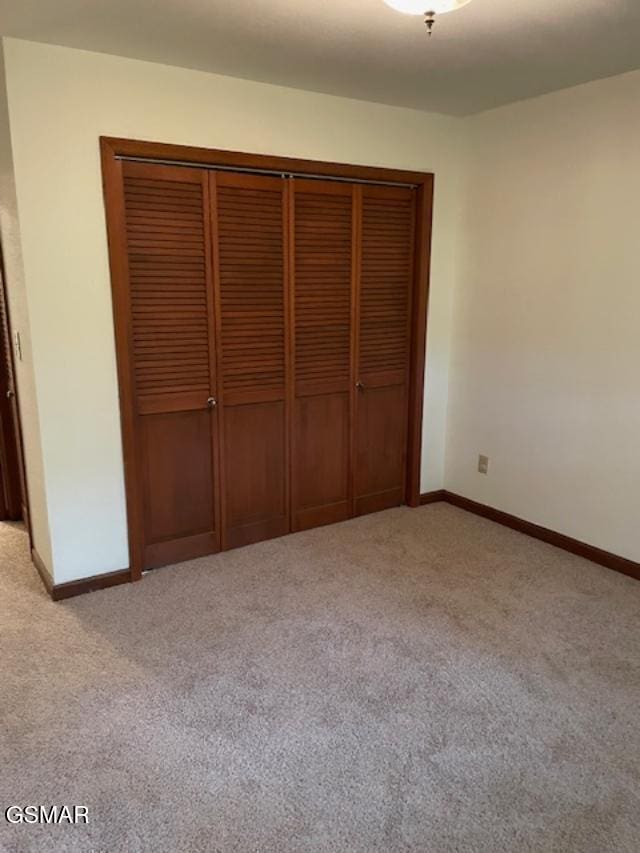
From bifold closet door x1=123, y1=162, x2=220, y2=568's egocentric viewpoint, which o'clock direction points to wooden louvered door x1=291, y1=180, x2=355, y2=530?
The wooden louvered door is roughly at 10 o'clock from the bifold closet door.

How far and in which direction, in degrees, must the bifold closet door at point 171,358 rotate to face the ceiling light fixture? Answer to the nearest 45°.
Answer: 0° — it already faces it

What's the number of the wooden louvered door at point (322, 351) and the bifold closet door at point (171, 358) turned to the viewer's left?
0

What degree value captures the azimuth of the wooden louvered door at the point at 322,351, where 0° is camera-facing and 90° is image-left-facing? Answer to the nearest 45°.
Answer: approximately 315°

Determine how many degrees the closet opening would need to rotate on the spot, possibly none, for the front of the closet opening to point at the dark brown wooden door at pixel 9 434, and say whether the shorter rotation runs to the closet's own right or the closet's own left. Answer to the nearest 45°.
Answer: approximately 135° to the closet's own right

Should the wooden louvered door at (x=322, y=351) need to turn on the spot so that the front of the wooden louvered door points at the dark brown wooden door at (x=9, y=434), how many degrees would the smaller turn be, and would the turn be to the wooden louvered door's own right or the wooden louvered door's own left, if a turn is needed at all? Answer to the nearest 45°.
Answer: approximately 135° to the wooden louvered door's own right

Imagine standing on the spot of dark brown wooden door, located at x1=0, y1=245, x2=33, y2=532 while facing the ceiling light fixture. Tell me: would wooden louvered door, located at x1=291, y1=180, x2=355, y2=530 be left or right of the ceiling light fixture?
left

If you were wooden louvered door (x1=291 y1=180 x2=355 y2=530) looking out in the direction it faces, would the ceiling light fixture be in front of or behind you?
in front

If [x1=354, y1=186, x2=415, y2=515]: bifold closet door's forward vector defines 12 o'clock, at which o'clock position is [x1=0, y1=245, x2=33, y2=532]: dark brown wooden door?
The dark brown wooden door is roughly at 4 o'clock from the bifold closet door.

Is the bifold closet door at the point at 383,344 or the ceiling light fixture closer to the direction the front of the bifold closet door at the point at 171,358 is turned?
the ceiling light fixture

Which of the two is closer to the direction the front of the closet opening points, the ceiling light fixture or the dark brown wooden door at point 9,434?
the ceiling light fixture

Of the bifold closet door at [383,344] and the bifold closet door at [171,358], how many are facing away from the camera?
0

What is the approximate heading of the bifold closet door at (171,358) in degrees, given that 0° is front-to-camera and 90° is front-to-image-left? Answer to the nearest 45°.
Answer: approximately 315°

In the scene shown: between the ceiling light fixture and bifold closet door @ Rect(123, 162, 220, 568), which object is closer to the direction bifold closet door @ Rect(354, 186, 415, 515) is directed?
the ceiling light fixture

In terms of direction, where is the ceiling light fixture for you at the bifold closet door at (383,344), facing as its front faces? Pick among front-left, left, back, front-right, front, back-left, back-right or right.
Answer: front-right

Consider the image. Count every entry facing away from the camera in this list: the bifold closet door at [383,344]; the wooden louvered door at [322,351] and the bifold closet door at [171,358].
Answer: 0

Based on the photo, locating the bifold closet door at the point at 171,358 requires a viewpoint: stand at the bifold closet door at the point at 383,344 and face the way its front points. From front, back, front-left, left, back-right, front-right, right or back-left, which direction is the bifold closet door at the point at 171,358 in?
right
